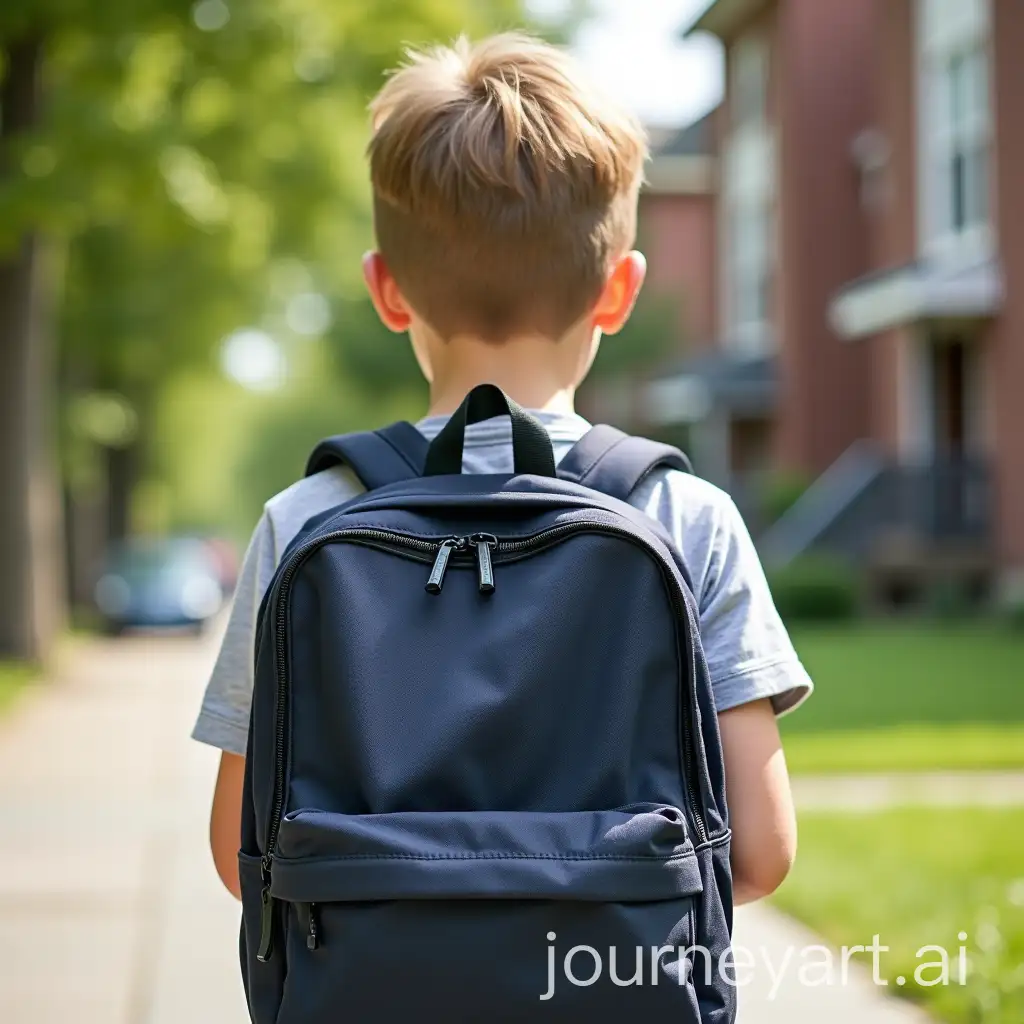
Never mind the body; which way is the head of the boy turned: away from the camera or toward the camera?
away from the camera

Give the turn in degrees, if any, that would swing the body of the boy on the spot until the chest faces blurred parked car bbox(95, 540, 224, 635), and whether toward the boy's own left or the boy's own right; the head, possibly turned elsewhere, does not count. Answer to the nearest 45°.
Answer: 0° — they already face it

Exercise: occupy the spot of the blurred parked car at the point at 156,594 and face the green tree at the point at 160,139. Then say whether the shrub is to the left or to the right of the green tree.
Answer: left

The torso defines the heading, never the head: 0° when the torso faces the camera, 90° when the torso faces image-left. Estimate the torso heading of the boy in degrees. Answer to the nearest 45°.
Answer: approximately 180°
